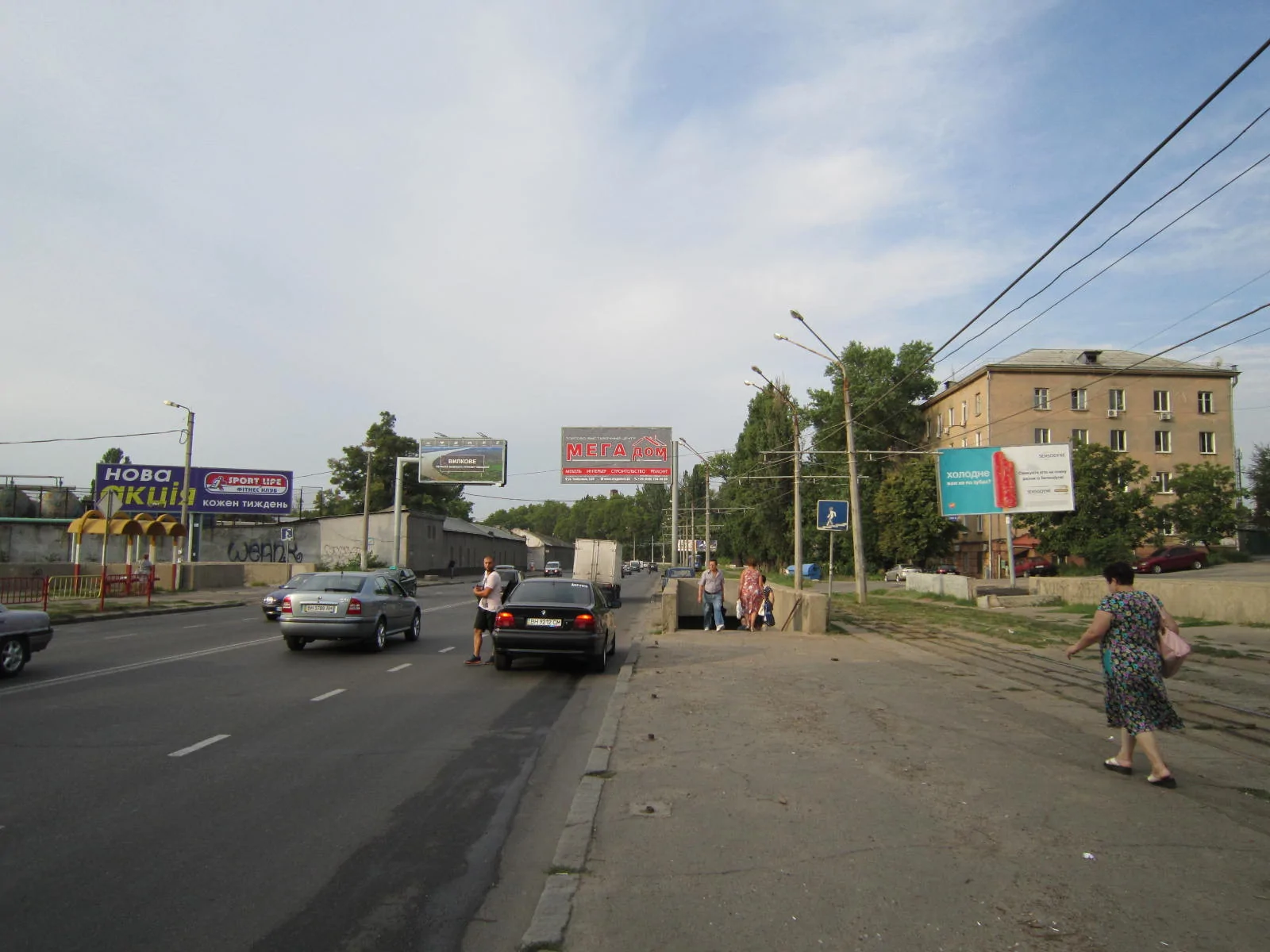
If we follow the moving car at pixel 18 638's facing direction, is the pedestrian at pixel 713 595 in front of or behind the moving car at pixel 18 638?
behind

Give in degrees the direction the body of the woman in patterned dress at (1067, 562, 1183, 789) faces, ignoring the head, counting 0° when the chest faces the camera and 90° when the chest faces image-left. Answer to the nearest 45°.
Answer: approximately 135°

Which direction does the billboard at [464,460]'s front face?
toward the camera

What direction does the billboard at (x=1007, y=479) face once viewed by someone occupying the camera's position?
facing the viewer

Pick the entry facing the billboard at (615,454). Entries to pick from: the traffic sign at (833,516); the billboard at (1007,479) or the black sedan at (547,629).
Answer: the black sedan

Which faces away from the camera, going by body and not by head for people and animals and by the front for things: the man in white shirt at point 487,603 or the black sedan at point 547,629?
the black sedan

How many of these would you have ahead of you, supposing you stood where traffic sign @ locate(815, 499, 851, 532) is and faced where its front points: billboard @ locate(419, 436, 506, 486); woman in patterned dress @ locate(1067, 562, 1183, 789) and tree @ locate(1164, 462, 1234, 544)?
1

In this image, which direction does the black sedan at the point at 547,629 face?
away from the camera

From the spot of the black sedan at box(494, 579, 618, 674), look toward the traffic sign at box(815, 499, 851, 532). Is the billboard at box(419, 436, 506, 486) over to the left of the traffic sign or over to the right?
left

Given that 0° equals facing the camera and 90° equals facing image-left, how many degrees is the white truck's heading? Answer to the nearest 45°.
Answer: approximately 180°

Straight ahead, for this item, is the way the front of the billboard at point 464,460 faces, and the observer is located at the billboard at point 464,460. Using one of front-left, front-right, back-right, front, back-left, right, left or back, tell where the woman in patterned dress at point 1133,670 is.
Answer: front
